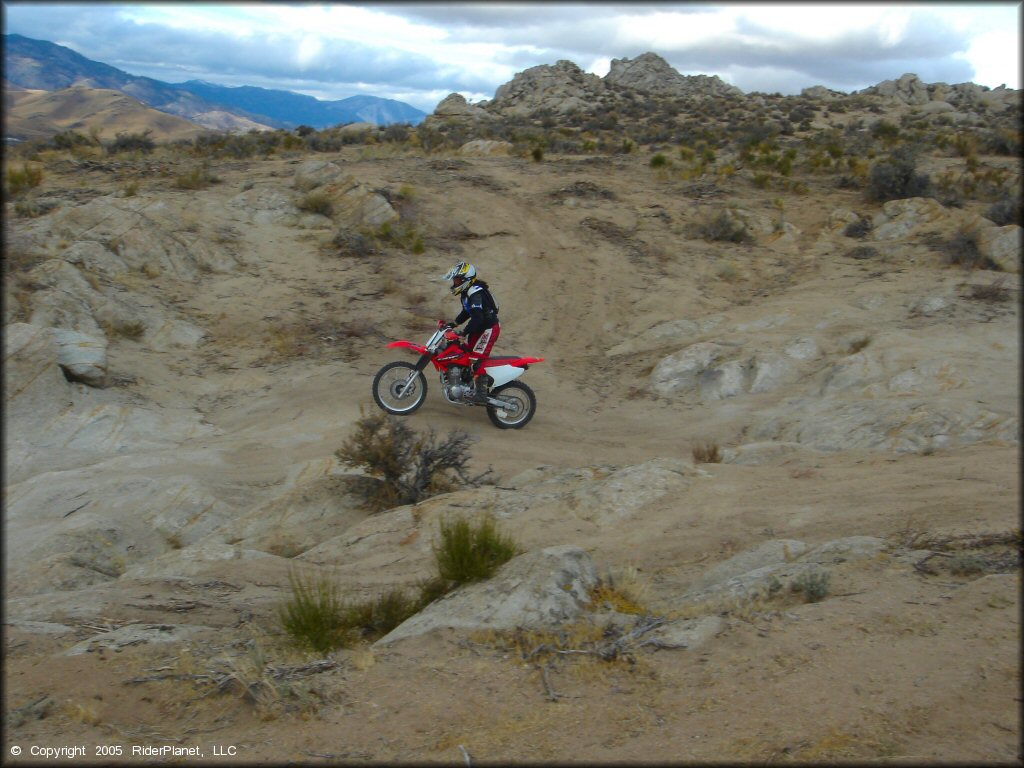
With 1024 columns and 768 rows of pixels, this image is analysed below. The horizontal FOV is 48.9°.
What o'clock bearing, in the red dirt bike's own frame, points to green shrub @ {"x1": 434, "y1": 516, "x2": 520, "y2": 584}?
The green shrub is roughly at 9 o'clock from the red dirt bike.

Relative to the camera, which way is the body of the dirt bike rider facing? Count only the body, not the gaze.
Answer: to the viewer's left

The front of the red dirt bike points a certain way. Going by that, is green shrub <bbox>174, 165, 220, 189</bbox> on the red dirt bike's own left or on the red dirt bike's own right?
on the red dirt bike's own right

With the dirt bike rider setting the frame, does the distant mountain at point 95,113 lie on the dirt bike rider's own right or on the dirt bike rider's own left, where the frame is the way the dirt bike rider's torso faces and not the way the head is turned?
on the dirt bike rider's own right

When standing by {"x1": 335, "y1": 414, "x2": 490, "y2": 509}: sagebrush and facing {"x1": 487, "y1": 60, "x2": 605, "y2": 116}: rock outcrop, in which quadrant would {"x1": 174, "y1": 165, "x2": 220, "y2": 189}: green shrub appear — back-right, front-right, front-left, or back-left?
front-left

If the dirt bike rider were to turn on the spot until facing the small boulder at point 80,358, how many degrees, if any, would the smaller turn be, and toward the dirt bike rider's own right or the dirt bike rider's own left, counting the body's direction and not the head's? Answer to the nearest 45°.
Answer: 0° — they already face it

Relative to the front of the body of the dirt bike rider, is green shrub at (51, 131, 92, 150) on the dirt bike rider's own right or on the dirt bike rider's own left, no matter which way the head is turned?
on the dirt bike rider's own right

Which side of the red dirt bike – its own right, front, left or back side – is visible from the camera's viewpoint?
left

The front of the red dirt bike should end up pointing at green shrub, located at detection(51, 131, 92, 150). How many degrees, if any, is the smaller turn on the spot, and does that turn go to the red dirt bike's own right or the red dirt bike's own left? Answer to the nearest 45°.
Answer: approximately 45° to the red dirt bike's own right

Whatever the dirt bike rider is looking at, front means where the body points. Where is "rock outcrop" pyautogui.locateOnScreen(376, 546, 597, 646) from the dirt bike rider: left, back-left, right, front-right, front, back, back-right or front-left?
left

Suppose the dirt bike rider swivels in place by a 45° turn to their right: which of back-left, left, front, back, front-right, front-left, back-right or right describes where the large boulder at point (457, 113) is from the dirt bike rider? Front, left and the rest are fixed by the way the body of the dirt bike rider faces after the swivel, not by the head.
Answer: front-right

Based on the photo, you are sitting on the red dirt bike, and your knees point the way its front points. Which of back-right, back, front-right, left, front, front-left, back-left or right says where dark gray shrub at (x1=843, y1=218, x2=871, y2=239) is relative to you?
back-right

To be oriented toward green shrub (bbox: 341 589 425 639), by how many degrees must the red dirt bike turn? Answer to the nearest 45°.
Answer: approximately 90° to its left

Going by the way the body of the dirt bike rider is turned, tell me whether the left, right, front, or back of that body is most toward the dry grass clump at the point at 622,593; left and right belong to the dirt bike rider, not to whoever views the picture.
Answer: left
